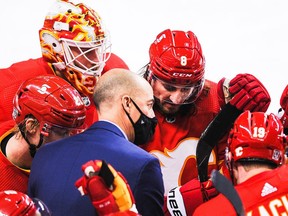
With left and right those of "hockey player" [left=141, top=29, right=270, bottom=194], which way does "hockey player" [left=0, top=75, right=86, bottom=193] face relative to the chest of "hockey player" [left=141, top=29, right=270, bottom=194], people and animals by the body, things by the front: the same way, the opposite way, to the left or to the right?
to the left

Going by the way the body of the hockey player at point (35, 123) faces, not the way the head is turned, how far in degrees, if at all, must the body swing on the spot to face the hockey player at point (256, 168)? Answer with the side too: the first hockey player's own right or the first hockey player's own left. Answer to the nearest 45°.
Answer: approximately 45° to the first hockey player's own right

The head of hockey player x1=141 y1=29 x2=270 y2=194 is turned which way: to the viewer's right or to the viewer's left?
to the viewer's left

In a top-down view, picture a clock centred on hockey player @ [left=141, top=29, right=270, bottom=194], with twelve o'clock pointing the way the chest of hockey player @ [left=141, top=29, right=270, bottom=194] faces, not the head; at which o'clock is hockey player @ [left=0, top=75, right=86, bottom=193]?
hockey player @ [left=0, top=75, right=86, bottom=193] is roughly at 2 o'clock from hockey player @ [left=141, top=29, right=270, bottom=194].

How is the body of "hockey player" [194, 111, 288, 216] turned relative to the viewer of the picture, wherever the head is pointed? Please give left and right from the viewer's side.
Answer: facing away from the viewer and to the left of the viewer

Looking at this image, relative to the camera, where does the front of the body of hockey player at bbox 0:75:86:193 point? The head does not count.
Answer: to the viewer's right
